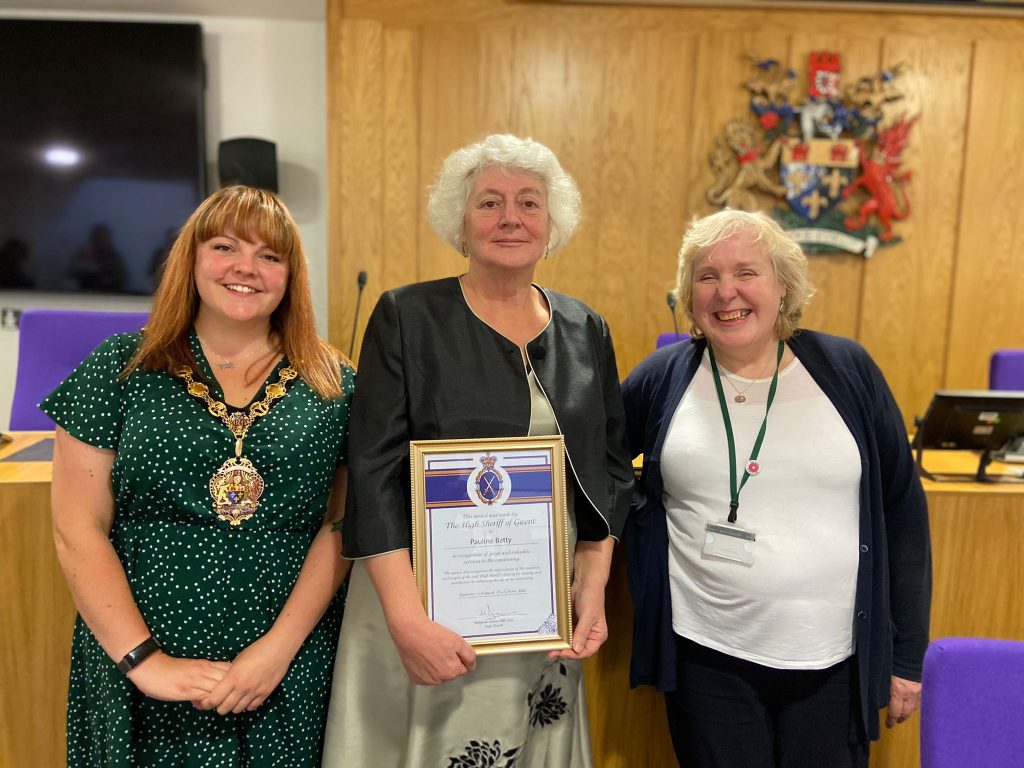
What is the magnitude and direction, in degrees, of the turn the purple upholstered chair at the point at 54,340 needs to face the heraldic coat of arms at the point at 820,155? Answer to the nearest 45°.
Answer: approximately 90° to its left

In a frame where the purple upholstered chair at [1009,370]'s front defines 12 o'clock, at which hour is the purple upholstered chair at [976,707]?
the purple upholstered chair at [976,707] is roughly at 12 o'clock from the purple upholstered chair at [1009,370].

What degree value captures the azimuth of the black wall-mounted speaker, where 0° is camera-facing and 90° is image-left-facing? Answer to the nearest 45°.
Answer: approximately 0°

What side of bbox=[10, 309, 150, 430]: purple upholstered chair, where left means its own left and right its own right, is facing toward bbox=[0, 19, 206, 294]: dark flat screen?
back

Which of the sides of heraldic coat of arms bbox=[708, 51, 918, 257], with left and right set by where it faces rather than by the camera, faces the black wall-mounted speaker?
right

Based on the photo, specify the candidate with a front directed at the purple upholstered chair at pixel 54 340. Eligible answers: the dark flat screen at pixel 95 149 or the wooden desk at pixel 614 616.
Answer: the dark flat screen

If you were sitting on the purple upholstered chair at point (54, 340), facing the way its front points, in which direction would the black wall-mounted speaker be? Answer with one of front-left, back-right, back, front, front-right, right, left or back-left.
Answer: back-left
